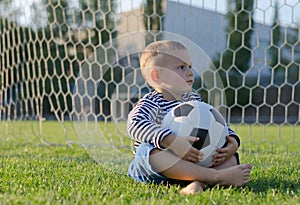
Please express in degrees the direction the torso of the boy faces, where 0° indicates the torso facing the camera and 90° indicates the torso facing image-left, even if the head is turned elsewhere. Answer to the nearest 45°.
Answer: approximately 315°

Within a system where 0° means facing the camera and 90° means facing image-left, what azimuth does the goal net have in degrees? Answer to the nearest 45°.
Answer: approximately 0°

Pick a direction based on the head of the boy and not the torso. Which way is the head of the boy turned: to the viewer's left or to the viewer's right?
to the viewer's right

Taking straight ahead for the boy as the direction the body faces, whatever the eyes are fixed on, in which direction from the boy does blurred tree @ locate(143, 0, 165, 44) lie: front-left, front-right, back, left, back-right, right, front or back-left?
back-left

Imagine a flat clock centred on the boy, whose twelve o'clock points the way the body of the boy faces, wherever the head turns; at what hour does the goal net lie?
The goal net is roughly at 7 o'clock from the boy.

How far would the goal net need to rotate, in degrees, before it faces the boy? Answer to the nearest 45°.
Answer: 0° — it already faces them
